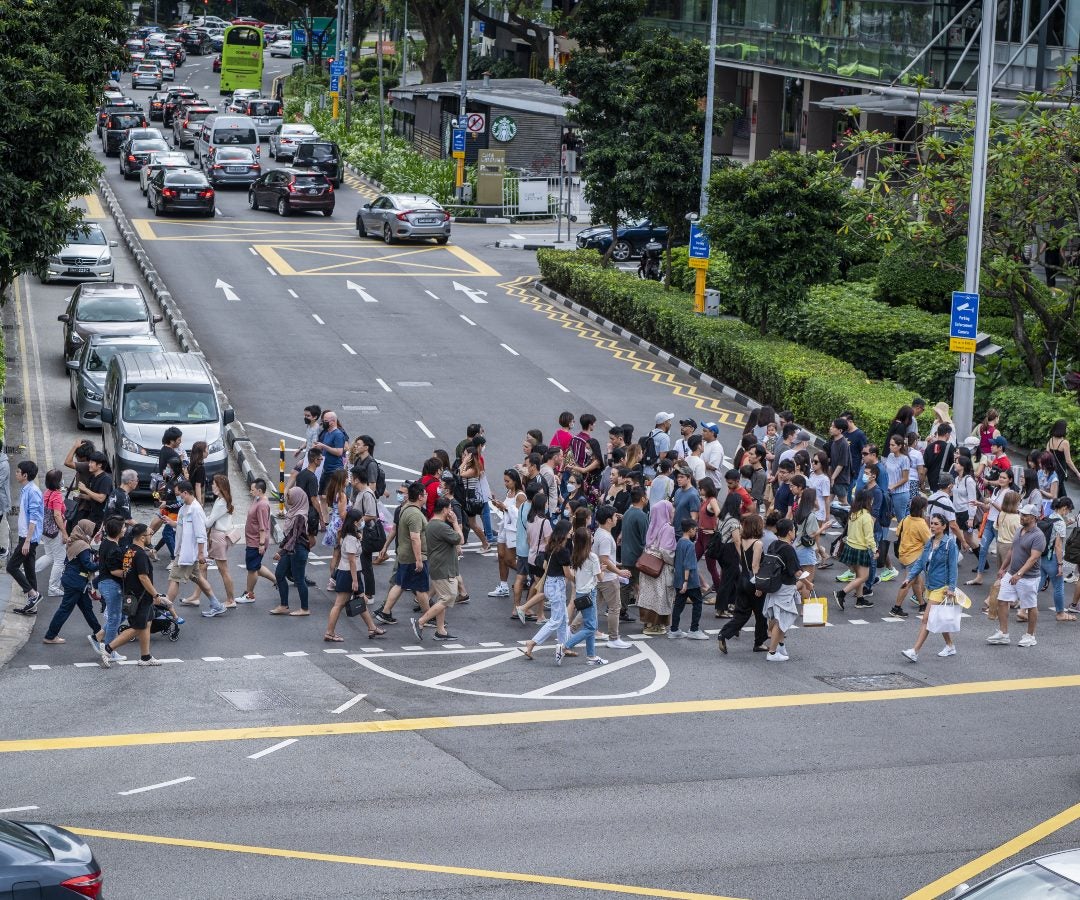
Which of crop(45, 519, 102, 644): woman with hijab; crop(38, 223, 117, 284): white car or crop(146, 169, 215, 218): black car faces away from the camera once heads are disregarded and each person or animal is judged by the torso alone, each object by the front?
the black car

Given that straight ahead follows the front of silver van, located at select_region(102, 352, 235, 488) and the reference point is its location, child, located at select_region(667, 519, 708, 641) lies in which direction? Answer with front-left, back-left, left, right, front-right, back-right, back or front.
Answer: front-left

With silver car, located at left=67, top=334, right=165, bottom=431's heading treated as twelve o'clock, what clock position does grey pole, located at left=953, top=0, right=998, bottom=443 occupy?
The grey pole is roughly at 10 o'clock from the silver car.

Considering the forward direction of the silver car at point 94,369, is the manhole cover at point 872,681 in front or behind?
in front

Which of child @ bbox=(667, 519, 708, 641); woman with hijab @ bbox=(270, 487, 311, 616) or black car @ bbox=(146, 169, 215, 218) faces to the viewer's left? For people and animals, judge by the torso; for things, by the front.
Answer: the woman with hijab

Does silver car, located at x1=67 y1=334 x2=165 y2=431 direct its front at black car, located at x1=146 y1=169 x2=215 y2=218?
no

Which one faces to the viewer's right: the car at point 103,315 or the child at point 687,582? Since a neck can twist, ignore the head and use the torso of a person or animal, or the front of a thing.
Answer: the child

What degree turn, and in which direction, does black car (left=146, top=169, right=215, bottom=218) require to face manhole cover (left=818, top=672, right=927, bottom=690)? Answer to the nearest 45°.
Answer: approximately 180°

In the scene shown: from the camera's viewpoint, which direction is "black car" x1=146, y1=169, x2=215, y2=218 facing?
away from the camera

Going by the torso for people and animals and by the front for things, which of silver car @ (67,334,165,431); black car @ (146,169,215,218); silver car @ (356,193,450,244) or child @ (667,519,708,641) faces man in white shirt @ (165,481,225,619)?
silver car @ (67,334,165,431)

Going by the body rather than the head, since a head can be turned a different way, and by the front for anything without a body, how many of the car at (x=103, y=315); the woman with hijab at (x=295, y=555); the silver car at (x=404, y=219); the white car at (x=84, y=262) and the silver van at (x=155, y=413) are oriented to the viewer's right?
0

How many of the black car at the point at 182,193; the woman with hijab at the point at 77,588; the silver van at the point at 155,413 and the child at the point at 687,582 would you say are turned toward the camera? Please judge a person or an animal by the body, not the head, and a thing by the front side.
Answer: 1

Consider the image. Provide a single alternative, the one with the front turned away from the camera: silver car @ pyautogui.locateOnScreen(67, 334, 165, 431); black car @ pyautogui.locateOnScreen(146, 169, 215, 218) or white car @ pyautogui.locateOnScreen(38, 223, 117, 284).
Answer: the black car

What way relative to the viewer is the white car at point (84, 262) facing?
toward the camera

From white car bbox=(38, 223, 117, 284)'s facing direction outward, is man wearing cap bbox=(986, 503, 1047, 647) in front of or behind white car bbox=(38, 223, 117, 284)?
in front

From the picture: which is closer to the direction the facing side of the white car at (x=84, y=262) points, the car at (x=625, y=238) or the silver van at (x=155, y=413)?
the silver van

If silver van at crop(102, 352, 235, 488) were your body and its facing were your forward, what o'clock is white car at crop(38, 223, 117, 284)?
The white car is roughly at 6 o'clock from the silver van.

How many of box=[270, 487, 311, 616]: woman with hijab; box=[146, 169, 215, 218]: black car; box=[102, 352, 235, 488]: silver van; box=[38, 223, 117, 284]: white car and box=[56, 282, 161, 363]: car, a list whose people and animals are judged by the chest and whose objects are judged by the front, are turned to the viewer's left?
1
